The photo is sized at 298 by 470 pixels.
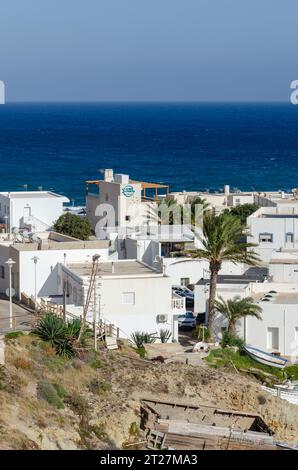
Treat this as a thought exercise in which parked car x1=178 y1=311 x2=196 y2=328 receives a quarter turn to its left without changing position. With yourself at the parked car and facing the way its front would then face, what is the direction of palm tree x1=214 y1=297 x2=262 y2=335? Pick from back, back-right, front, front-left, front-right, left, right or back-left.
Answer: front-right

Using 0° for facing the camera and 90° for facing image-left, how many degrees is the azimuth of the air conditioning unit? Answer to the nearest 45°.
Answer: approximately 0°

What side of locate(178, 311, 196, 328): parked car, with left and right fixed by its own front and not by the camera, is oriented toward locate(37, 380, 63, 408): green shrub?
front

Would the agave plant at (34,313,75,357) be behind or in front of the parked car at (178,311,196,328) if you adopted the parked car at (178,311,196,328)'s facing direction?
in front

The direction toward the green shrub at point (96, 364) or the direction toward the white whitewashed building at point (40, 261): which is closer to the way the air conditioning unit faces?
the green shrub

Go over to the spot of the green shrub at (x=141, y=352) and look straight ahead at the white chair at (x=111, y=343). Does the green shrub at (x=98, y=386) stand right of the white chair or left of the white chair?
left

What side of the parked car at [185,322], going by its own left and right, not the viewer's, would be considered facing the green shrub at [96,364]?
front

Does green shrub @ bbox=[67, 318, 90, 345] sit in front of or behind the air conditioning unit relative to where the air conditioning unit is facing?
in front
